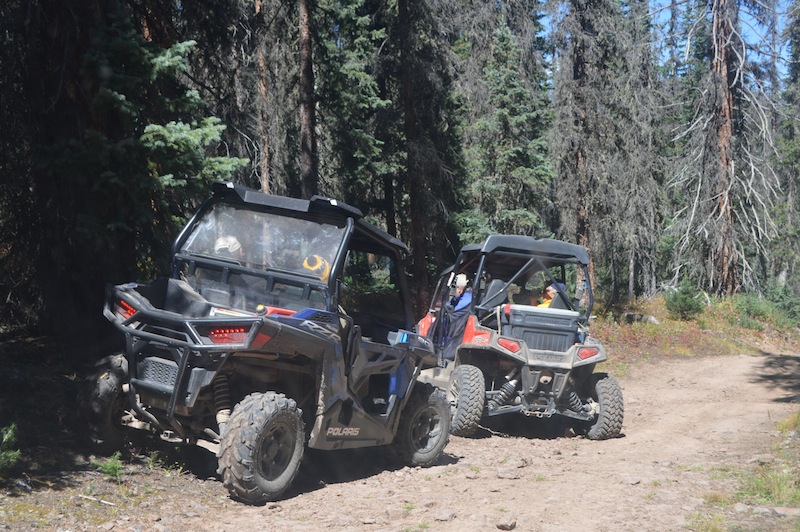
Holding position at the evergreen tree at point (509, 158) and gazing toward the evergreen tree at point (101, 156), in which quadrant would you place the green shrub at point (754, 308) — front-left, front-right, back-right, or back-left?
back-left

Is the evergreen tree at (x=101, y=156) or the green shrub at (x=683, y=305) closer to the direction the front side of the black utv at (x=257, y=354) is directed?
the green shrub

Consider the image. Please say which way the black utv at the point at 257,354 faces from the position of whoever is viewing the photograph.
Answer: facing away from the viewer and to the right of the viewer

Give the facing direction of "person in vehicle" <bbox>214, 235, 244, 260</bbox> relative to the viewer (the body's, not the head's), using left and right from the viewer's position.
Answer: facing away from the viewer and to the right of the viewer

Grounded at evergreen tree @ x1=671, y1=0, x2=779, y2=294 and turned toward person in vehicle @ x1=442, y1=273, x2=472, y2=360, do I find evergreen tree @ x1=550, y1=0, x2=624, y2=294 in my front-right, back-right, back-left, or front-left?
front-right

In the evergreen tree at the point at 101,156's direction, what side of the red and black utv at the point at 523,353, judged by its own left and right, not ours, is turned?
left

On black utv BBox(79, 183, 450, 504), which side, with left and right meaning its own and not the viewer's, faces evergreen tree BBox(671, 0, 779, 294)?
front

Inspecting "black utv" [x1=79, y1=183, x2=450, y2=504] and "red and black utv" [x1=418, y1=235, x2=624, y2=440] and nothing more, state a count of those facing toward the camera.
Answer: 0

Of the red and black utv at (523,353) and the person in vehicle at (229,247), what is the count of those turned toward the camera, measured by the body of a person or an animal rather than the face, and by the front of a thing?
0

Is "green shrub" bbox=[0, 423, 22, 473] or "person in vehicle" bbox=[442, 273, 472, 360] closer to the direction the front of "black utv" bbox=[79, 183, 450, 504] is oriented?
the person in vehicle

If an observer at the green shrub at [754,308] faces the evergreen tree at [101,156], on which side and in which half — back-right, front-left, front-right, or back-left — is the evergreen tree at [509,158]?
front-right

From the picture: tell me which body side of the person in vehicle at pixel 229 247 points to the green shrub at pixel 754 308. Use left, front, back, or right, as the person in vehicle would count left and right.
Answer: front

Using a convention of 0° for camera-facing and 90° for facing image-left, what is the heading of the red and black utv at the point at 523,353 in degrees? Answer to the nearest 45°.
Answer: approximately 135°

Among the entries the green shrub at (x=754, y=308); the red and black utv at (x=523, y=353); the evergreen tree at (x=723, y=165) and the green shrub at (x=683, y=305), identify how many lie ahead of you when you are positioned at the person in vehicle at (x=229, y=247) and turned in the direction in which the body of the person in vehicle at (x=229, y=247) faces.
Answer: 4

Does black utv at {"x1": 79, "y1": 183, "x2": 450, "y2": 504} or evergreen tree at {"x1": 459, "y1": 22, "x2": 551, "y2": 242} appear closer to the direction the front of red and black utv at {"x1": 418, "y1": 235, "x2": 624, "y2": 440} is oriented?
the evergreen tree
